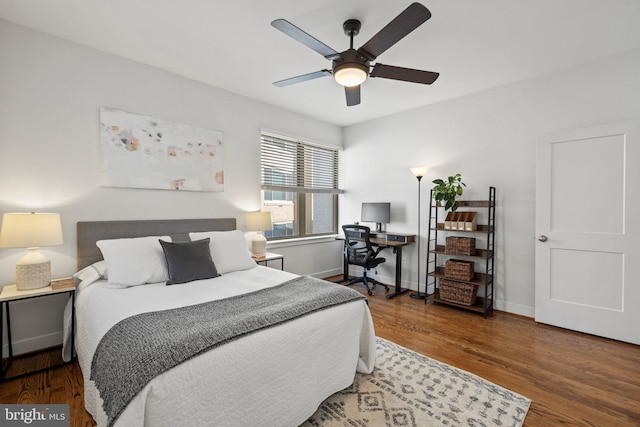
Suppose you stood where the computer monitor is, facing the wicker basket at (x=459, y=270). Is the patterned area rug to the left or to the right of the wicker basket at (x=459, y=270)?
right

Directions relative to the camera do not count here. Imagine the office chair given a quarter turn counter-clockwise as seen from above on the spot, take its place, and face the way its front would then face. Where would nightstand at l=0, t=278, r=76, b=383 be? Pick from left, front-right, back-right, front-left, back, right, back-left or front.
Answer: left

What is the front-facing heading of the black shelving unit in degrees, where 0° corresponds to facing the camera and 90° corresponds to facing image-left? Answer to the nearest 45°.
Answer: approximately 45°

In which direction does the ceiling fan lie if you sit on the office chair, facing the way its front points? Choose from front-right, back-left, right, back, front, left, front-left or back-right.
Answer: back-right

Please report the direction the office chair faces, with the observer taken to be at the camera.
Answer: facing away from the viewer and to the right of the viewer

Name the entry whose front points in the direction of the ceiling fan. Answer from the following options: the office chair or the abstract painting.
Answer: the abstract painting

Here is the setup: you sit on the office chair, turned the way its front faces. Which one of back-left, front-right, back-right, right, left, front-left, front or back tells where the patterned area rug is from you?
back-right
